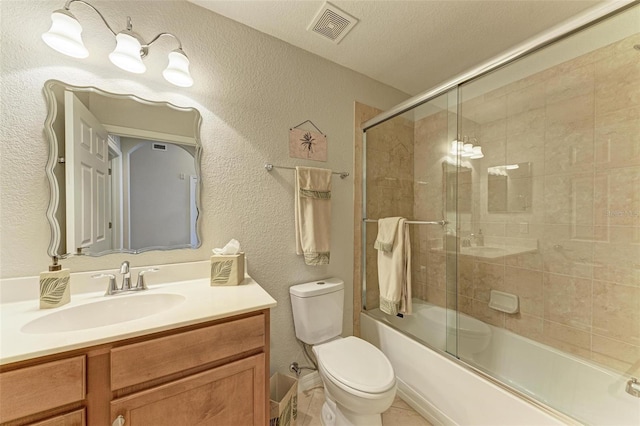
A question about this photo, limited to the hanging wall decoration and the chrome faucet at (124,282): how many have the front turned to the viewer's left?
0

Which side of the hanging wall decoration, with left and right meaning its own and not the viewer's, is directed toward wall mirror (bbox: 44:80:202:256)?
right

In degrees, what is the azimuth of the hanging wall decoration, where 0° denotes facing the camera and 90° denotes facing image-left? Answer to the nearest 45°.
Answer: approximately 315°

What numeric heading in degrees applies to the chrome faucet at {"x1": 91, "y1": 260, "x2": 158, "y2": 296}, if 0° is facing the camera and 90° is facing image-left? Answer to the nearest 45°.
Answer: approximately 0°

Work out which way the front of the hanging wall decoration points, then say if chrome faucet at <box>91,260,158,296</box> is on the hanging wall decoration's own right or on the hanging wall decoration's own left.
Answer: on the hanging wall decoration's own right
